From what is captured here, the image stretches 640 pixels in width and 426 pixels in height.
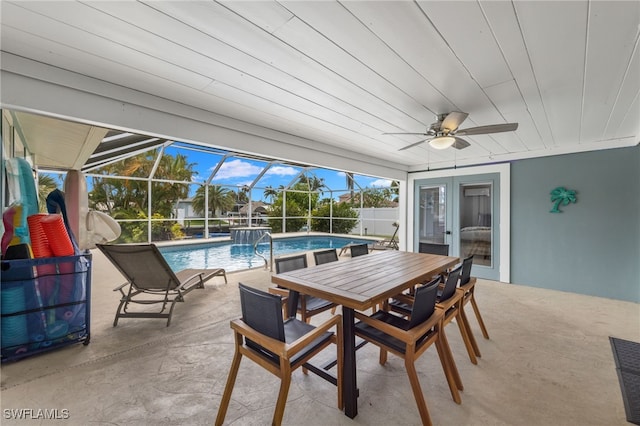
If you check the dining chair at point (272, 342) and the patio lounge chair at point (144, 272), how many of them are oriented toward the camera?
0

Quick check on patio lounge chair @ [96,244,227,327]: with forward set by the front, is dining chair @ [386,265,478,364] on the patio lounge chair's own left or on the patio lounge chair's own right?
on the patio lounge chair's own right

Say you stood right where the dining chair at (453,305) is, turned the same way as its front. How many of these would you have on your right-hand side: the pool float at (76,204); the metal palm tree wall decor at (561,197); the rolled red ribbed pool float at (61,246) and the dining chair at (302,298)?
1

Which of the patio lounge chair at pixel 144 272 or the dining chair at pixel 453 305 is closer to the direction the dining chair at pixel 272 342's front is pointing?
the dining chair

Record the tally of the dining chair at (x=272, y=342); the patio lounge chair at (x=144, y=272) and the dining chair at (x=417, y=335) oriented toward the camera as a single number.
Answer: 0

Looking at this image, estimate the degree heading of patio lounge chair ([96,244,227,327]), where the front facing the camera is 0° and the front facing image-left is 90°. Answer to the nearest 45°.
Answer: approximately 225°

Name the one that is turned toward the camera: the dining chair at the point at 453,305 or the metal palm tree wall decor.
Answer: the metal palm tree wall decor

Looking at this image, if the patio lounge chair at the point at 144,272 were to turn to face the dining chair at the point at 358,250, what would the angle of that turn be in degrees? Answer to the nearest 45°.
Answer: approximately 45° to its right

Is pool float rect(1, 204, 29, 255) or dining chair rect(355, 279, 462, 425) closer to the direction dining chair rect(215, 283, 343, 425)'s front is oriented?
the dining chair

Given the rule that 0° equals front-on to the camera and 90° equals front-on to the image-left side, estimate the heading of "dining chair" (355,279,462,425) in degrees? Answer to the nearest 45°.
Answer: approximately 135°

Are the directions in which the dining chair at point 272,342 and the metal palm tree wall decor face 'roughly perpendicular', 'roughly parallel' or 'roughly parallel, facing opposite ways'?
roughly parallel, facing opposite ways

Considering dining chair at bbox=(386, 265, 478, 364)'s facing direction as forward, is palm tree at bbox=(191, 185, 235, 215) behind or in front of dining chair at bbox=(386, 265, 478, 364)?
in front

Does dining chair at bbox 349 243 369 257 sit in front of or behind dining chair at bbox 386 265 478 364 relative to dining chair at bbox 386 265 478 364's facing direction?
in front

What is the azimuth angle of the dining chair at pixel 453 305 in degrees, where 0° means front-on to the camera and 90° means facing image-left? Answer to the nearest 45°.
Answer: approximately 135°

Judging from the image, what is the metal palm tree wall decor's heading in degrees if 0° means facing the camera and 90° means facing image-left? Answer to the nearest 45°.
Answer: approximately 0°

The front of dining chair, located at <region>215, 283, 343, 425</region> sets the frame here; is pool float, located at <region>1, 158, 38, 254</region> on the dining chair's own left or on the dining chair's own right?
on the dining chair's own left

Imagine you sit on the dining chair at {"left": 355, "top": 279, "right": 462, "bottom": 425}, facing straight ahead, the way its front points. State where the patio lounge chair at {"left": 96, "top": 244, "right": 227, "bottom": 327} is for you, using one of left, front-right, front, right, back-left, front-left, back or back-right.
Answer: front-left

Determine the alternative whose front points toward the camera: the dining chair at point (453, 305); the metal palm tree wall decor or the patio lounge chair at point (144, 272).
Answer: the metal palm tree wall decor
